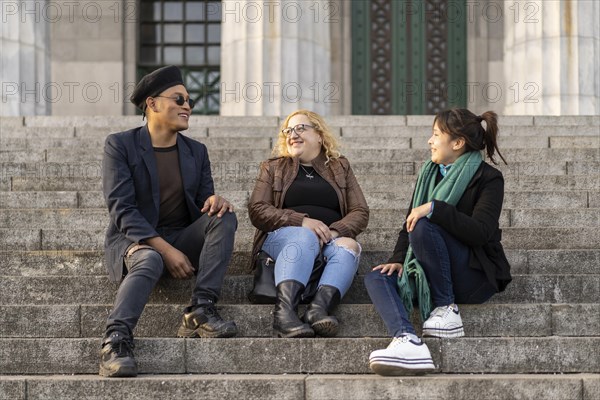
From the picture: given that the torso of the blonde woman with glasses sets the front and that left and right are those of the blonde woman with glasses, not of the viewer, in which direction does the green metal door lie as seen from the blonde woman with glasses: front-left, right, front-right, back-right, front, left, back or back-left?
back

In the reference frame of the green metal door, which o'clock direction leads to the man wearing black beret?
The man wearing black beret is roughly at 12 o'clock from the green metal door.

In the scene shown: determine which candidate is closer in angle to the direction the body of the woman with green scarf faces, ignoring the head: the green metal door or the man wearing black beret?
the man wearing black beret

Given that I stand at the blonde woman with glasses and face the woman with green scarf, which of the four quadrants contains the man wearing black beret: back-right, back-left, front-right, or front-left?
back-right

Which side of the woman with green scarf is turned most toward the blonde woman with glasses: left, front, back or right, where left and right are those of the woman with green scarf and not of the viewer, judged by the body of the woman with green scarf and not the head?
front

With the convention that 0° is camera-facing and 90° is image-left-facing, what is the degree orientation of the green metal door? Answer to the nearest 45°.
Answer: approximately 0°

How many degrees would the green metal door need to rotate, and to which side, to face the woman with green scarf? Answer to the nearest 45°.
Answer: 0° — it already faces them

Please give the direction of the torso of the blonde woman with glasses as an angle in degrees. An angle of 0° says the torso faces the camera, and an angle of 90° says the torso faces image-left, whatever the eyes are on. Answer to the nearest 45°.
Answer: approximately 0°

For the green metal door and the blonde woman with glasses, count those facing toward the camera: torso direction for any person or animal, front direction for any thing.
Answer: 2

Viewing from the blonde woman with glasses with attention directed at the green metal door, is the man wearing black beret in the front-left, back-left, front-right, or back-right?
back-left

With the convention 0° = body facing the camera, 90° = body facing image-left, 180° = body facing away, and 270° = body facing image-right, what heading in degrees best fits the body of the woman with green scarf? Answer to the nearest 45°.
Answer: approximately 45°

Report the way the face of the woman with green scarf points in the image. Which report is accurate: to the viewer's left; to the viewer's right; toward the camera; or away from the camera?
to the viewer's left
